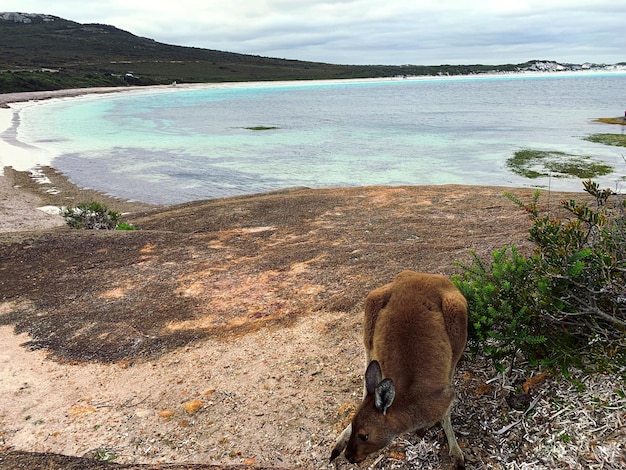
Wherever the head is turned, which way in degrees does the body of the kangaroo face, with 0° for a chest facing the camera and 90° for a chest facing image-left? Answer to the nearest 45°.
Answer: approximately 0°

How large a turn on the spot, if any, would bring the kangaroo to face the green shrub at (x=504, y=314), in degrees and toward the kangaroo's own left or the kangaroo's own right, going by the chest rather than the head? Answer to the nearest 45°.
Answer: approximately 135° to the kangaroo's own left

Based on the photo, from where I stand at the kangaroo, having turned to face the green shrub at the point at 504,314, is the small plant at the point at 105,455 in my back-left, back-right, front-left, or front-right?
back-left

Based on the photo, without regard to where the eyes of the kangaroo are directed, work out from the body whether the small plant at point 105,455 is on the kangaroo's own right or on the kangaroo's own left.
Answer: on the kangaroo's own right

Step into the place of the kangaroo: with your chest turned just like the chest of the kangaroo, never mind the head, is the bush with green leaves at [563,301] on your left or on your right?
on your left
